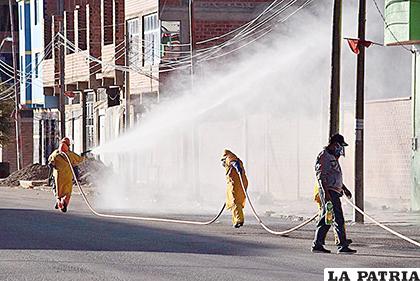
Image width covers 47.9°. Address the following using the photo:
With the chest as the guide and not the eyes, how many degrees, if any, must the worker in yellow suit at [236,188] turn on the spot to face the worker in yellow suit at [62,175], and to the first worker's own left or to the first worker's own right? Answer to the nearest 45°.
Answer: approximately 45° to the first worker's own right

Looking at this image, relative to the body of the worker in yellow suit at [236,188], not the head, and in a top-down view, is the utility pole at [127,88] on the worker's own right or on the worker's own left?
on the worker's own right

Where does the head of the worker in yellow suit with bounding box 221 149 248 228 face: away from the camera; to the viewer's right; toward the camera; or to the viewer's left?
to the viewer's left

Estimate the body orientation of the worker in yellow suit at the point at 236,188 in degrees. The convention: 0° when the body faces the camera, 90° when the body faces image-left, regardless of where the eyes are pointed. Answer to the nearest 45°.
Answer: approximately 90°
